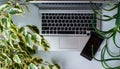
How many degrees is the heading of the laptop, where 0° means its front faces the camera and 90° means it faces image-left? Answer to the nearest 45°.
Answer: approximately 0°
